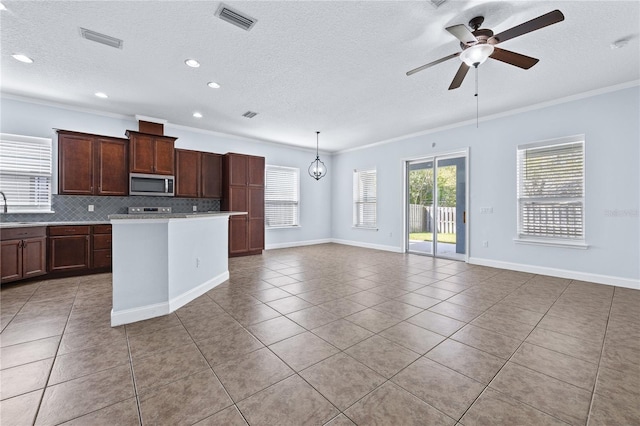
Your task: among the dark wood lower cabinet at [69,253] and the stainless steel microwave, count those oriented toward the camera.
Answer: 2

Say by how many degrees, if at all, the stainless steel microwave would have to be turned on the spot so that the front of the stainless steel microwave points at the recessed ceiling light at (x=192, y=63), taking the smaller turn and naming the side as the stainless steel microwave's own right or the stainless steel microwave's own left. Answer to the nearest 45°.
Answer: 0° — it already faces it

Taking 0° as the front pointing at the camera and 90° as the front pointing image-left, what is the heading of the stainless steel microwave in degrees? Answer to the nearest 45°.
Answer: approximately 0°

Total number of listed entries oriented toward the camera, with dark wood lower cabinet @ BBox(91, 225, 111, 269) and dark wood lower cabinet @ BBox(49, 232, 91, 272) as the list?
2

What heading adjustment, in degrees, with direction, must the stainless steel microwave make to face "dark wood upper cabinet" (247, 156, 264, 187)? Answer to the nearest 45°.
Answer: approximately 90° to its left

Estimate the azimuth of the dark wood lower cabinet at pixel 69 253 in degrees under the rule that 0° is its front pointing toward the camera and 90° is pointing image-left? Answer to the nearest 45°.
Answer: approximately 0°
